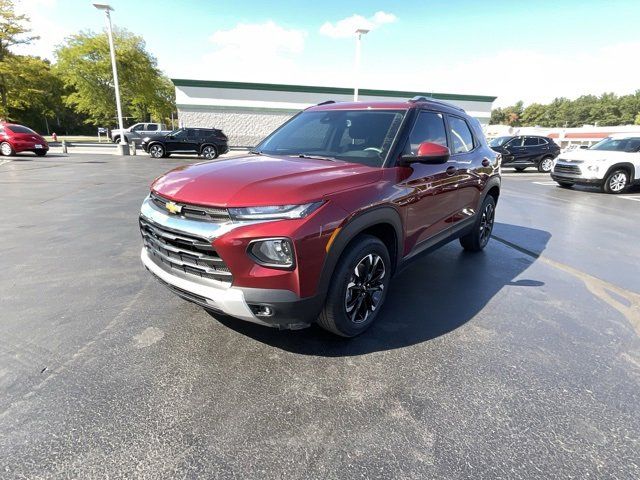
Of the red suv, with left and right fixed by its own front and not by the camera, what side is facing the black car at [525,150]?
back

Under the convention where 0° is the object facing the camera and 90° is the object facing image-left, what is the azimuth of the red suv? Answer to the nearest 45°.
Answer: approximately 45°

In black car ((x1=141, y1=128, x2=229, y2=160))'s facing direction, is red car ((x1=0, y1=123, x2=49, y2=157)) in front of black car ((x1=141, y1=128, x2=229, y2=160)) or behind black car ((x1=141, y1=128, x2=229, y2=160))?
in front

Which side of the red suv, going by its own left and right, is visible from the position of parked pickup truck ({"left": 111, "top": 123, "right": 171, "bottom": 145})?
right

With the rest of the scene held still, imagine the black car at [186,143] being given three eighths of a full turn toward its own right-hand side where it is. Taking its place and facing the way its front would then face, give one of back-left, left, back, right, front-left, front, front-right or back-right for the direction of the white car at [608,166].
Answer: right

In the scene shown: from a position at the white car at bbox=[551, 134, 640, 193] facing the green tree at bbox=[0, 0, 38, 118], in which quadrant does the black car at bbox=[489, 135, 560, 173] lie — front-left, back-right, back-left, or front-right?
front-right

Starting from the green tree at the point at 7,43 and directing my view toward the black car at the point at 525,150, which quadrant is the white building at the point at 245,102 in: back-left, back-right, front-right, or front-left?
front-left

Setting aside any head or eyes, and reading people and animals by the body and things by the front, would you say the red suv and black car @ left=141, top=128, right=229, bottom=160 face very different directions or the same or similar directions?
same or similar directions

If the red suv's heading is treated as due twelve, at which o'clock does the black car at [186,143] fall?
The black car is roughly at 4 o'clock from the red suv.

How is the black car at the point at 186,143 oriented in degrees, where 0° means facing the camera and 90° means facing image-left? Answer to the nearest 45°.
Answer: approximately 90°

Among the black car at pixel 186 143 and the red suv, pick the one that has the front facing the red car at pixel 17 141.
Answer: the black car

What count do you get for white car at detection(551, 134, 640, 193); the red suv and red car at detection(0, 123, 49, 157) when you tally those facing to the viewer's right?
0

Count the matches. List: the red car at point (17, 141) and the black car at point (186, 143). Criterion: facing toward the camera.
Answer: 0

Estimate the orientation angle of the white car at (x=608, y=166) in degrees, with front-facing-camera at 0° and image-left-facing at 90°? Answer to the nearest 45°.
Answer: approximately 45°

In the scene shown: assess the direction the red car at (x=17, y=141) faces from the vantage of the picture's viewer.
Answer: facing away from the viewer and to the left of the viewer

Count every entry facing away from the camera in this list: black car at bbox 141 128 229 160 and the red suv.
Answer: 0
